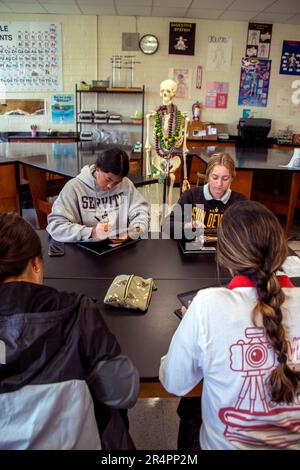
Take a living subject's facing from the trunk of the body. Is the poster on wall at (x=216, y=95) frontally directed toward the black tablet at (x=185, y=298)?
yes

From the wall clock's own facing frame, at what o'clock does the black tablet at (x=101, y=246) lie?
The black tablet is roughly at 12 o'clock from the wall clock.

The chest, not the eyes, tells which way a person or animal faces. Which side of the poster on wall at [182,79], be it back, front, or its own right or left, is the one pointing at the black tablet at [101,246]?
front

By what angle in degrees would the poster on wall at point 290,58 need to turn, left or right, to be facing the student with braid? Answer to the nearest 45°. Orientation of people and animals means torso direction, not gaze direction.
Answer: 0° — it already faces them

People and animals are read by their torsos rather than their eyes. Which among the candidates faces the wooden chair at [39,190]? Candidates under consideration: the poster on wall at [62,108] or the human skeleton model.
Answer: the poster on wall

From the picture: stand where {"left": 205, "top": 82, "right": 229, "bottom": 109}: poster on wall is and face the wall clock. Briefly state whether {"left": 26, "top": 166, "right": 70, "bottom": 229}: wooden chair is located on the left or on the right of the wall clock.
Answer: left

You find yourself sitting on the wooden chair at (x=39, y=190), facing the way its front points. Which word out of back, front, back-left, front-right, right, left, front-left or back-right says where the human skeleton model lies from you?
front

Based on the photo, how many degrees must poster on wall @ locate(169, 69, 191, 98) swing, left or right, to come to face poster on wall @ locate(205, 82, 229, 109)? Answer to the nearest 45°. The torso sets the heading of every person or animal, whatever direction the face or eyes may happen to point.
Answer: approximately 90° to its left

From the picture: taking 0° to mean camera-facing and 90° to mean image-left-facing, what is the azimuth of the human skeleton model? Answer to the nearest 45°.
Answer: approximately 0°

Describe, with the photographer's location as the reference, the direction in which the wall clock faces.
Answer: facing the viewer

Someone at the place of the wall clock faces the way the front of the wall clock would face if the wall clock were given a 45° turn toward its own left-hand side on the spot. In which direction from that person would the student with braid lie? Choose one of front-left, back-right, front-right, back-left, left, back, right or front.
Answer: front-right

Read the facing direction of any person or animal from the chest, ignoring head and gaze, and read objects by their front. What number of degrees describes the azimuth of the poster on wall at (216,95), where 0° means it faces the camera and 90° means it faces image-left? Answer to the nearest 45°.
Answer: approximately 0°

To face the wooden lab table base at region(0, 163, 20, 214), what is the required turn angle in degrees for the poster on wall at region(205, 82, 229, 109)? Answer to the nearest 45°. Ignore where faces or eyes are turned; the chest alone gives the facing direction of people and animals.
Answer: approximately 45° to its right

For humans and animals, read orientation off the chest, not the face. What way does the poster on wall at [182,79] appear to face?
toward the camera

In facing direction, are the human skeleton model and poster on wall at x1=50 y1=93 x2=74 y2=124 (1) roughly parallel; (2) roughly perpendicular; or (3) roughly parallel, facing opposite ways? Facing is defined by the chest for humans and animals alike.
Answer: roughly parallel

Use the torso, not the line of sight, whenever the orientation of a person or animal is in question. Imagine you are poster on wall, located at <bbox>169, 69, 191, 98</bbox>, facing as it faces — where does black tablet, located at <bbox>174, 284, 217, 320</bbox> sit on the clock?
The black tablet is roughly at 12 o'clock from the poster on wall.
